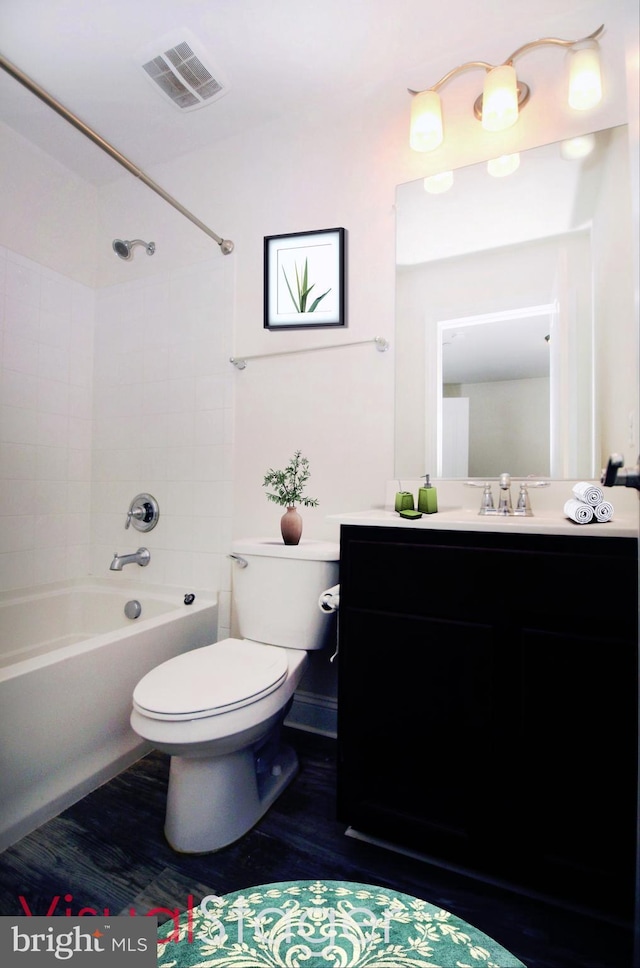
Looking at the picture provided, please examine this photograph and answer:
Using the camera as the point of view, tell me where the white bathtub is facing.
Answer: facing the viewer and to the right of the viewer

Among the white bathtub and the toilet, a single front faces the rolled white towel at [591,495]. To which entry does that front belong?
the white bathtub

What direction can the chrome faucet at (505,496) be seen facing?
toward the camera

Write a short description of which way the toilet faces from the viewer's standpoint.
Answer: facing the viewer and to the left of the viewer

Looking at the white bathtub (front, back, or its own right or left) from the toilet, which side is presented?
front

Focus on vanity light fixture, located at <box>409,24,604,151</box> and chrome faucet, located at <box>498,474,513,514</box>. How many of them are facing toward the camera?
2

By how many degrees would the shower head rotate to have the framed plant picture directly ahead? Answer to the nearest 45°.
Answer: approximately 90° to its left

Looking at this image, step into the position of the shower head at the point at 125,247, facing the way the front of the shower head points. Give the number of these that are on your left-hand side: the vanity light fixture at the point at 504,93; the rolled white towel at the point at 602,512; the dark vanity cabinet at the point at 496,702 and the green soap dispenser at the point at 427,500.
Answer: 4

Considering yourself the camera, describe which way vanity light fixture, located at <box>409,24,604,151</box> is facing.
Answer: facing the viewer

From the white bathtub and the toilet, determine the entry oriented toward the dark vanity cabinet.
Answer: the white bathtub

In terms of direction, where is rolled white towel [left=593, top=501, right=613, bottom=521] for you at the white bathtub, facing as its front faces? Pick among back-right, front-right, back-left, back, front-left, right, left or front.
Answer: front

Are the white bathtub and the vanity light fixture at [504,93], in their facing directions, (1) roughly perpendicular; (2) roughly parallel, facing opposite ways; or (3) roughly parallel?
roughly perpendicular
